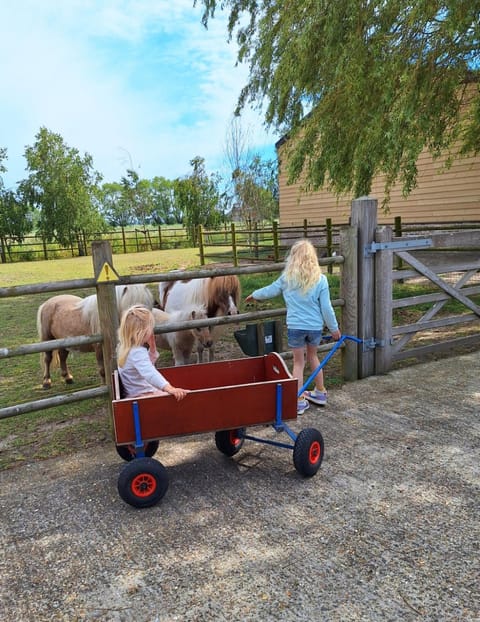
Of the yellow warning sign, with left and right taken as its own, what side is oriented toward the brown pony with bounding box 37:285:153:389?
back

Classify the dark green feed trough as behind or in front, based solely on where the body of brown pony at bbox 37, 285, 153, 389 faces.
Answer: in front

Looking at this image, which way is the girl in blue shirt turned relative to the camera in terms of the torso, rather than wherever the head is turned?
away from the camera

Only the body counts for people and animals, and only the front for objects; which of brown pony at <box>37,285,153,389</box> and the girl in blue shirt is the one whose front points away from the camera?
the girl in blue shirt

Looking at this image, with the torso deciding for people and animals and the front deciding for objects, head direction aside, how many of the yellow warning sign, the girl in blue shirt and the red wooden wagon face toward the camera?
1

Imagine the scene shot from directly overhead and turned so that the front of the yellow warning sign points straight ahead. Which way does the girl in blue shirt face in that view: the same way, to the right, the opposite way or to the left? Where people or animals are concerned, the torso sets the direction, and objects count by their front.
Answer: the opposite way

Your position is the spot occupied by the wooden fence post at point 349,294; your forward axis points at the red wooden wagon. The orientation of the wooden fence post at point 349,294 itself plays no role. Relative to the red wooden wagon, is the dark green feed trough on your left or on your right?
right

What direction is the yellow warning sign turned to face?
toward the camera

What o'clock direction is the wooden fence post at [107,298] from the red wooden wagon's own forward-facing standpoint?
The wooden fence post is roughly at 8 o'clock from the red wooden wagon.

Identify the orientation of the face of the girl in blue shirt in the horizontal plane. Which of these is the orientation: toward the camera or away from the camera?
away from the camera

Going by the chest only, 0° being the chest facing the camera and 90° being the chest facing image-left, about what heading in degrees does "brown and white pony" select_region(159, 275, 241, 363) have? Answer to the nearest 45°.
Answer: approximately 315°

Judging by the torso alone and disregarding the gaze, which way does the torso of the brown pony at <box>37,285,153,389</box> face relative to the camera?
to the viewer's right

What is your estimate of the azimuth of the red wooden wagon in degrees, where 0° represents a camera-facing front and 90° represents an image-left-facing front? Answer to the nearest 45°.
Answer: approximately 270°

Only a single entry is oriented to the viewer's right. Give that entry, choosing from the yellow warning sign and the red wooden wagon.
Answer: the red wooden wagon

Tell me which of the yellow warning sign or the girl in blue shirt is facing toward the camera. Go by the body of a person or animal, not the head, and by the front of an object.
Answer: the yellow warning sign
